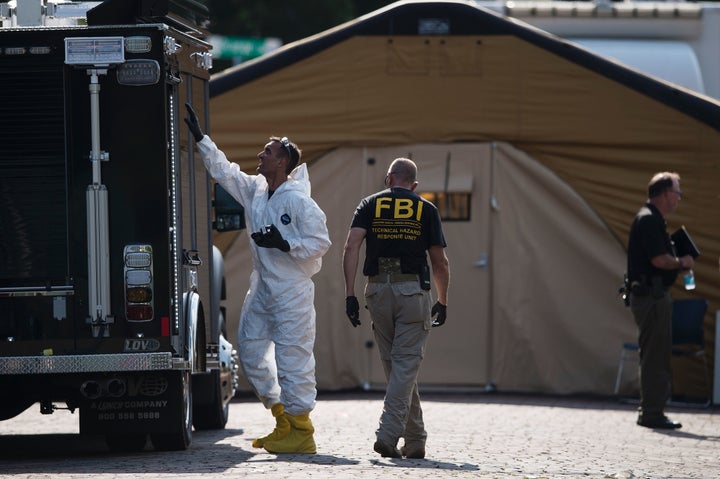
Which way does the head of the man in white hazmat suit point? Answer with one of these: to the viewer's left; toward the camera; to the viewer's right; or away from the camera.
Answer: to the viewer's left

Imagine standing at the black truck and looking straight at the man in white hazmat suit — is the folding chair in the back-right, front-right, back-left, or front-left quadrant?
front-left

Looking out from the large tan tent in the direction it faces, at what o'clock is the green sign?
The green sign is roughly at 5 o'clock from the large tan tent.

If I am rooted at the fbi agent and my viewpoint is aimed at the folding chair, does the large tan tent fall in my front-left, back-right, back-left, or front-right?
front-left

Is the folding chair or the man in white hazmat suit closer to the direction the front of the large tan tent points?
the man in white hazmat suit

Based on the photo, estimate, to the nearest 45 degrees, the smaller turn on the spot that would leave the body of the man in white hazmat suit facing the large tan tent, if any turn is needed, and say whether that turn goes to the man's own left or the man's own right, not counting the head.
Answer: approximately 180°

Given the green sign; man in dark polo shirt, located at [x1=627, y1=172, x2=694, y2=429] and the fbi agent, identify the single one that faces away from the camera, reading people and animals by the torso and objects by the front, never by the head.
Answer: the fbi agent

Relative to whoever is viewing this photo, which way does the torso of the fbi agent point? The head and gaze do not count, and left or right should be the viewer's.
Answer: facing away from the viewer

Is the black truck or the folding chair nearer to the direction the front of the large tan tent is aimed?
the black truck

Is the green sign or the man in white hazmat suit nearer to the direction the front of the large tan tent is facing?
the man in white hazmat suit

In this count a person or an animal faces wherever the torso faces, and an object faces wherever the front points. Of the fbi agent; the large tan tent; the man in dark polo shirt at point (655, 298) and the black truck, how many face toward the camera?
1

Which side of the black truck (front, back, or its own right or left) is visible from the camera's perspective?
back

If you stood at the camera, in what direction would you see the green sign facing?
facing the viewer
